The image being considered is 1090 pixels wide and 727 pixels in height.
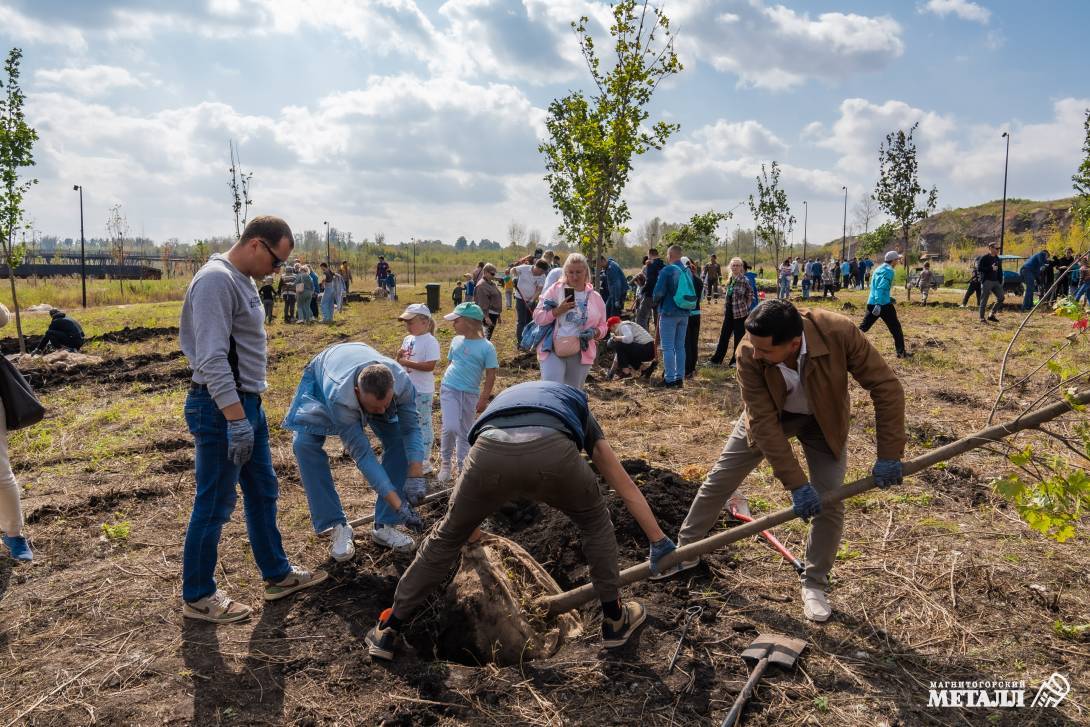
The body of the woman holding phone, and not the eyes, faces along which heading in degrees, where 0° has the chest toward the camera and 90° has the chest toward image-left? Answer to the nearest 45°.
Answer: approximately 0°

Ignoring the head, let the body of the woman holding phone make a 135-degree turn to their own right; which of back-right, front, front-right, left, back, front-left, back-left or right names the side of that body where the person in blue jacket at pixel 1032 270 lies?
right

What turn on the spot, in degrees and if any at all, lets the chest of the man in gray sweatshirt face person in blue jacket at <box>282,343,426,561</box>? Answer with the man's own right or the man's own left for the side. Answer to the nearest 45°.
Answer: approximately 45° to the man's own left

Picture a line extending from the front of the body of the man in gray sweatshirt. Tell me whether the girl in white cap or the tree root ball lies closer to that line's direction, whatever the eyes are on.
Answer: the tree root ball

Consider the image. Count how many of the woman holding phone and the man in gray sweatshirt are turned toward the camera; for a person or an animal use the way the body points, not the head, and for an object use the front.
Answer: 1

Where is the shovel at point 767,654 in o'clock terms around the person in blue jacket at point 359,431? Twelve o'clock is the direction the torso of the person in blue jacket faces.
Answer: The shovel is roughly at 12 o'clock from the person in blue jacket.

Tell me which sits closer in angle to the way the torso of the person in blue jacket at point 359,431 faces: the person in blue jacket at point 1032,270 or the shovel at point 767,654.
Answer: the shovel

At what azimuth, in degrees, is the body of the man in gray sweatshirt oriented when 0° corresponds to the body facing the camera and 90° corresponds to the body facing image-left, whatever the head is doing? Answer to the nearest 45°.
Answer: approximately 270°

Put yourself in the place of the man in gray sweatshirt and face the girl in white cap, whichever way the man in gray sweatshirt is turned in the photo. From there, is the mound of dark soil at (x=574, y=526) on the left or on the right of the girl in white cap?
right

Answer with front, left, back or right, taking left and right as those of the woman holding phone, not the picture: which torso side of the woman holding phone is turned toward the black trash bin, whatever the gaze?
back

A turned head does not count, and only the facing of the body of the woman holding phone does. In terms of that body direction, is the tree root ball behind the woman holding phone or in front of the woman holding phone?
in front

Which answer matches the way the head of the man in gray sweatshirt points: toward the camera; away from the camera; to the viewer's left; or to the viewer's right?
to the viewer's right

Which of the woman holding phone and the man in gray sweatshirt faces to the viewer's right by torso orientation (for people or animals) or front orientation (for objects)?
the man in gray sweatshirt

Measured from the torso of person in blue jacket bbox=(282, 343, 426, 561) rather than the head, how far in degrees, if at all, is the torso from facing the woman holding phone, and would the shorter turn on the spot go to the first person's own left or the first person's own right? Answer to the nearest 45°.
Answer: approximately 90° to the first person's own left

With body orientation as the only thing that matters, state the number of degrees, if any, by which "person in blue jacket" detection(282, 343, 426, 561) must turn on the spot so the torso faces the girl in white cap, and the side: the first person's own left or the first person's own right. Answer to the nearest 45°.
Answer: approximately 135° to the first person's own left
